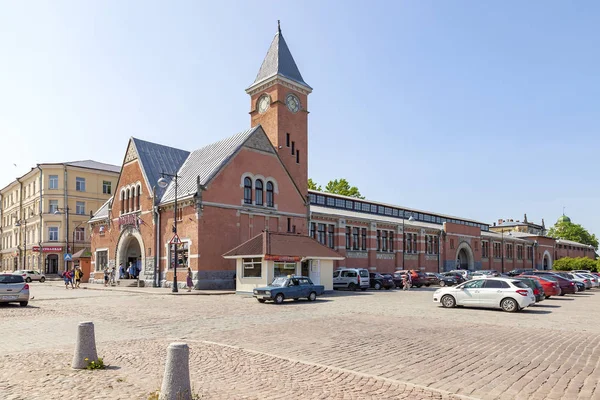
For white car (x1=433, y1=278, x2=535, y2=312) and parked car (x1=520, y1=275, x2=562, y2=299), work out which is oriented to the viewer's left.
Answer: the white car

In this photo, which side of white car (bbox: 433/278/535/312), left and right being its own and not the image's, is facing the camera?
left

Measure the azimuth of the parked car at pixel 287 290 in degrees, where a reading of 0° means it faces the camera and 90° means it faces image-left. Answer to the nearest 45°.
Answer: approximately 45°

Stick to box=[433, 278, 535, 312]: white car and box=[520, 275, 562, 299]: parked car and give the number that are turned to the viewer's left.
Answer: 1
